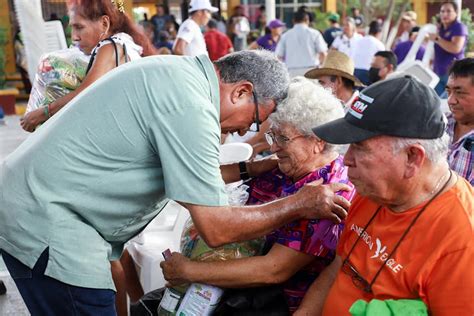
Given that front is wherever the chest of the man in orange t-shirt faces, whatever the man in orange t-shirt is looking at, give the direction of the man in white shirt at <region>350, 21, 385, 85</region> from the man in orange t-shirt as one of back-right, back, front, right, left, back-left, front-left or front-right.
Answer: back-right

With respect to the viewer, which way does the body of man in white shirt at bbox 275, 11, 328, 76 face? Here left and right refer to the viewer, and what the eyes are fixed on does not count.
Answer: facing away from the viewer

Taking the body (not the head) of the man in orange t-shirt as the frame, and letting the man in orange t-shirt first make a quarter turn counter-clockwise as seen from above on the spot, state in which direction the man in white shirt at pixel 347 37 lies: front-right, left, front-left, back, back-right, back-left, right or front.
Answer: back-left

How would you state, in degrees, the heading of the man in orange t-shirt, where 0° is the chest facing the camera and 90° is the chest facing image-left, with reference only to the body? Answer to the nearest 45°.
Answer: approximately 45°

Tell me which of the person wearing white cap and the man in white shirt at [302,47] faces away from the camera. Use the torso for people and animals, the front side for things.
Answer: the man in white shirt
